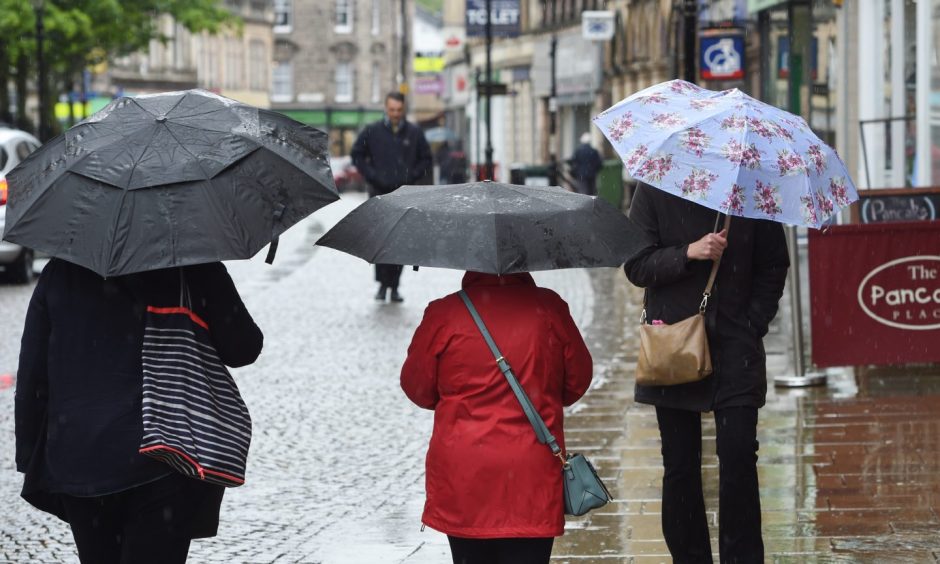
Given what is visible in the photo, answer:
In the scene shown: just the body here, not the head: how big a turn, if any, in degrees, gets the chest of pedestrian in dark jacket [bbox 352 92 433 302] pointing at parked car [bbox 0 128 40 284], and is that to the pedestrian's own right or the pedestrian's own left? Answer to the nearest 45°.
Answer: approximately 135° to the pedestrian's own right

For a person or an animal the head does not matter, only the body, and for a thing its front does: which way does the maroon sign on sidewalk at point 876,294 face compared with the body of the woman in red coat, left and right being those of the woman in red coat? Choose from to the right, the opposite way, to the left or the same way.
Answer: the opposite way

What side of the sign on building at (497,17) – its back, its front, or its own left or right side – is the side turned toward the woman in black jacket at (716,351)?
front

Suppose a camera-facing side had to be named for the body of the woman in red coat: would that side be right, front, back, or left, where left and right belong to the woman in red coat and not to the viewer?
back

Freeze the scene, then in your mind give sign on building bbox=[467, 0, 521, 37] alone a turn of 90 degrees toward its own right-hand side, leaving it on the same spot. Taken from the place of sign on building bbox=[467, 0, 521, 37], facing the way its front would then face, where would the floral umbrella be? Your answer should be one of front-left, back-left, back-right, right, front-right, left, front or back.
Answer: left

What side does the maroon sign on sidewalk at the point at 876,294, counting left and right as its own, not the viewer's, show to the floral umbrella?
front

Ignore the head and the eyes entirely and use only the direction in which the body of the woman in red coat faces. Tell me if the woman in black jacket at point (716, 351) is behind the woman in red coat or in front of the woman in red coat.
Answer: in front

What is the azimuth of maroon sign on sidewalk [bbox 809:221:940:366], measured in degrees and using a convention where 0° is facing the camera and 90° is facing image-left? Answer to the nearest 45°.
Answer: approximately 0°

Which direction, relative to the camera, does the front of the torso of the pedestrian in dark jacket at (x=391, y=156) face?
toward the camera

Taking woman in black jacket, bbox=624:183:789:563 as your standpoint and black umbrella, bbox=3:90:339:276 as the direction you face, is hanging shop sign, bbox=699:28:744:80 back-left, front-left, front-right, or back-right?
back-right

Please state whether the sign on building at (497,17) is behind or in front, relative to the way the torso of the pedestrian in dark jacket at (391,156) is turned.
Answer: behind

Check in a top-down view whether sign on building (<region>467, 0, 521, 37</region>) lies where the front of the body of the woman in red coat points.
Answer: yes
